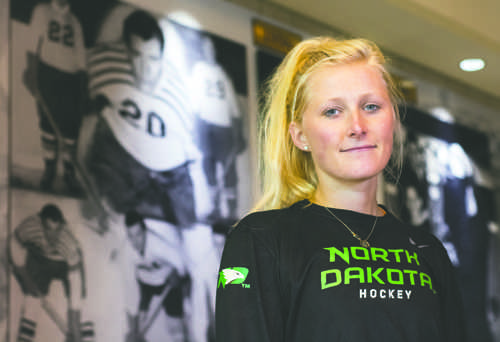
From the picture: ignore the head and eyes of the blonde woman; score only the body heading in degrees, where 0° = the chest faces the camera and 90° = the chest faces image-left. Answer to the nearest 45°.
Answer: approximately 315°
